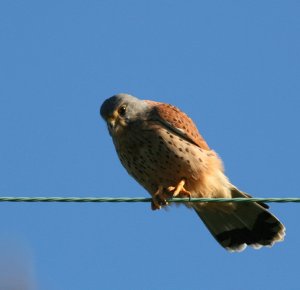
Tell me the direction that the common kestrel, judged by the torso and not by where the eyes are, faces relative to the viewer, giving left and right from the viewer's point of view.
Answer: facing the viewer and to the left of the viewer
